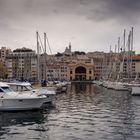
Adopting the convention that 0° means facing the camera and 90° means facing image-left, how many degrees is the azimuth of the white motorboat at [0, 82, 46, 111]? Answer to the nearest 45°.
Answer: approximately 270°
